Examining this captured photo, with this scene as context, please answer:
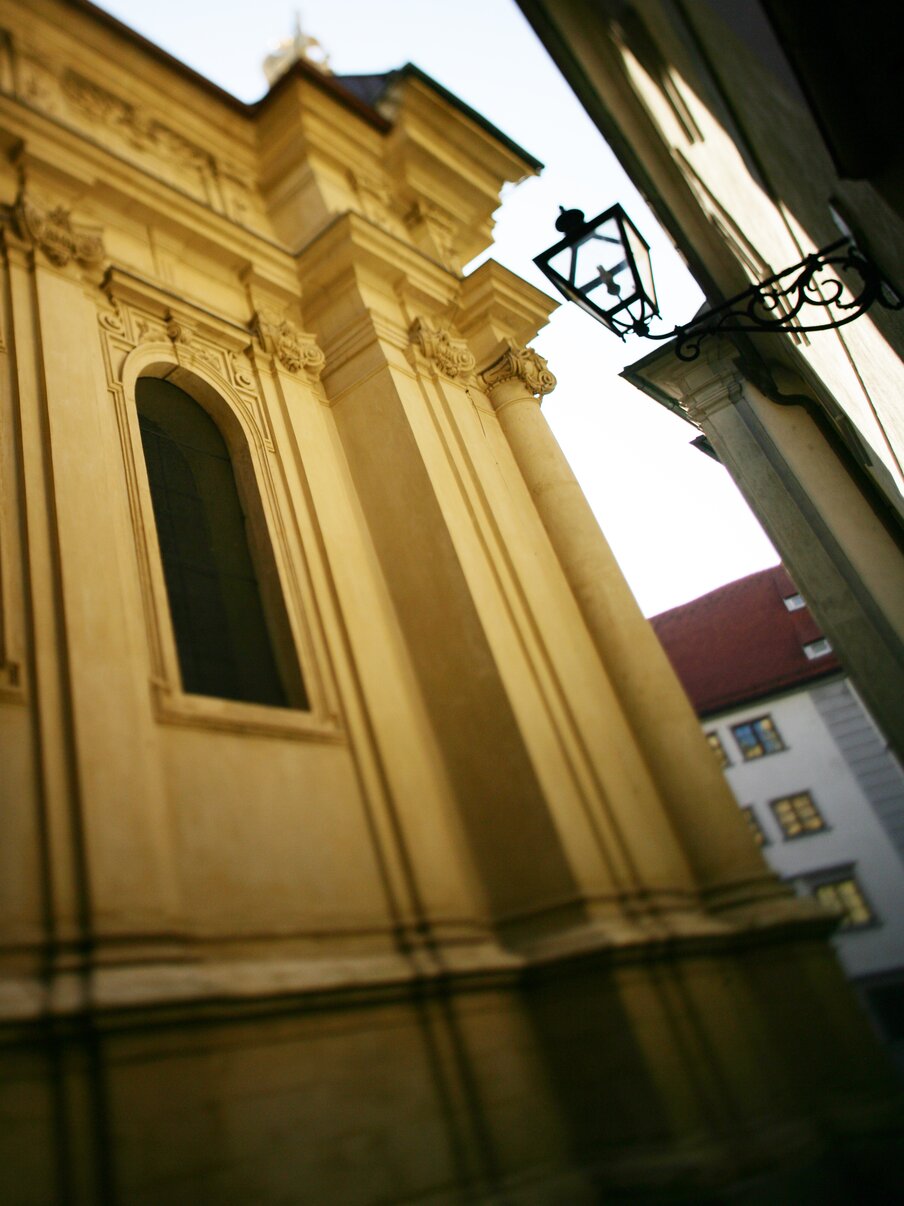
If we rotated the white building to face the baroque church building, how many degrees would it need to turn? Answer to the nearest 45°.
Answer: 0° — it already faces it

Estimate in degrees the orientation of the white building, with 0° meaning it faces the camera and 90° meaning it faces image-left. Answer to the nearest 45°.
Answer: approximately 0°
